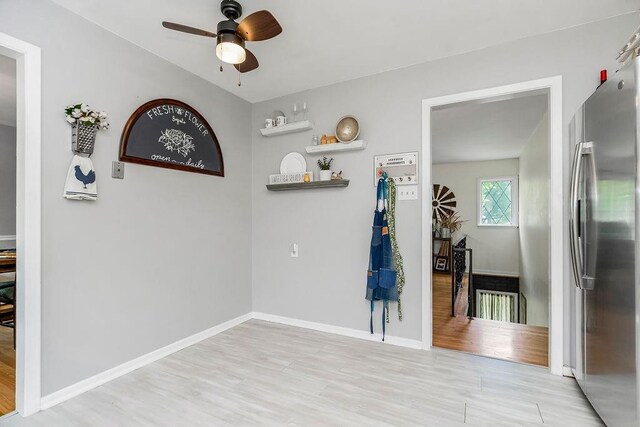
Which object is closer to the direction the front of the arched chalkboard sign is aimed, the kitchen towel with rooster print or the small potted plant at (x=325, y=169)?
the small potted plant

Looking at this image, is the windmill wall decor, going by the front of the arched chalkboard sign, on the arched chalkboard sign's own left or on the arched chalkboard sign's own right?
on the arched chalkboard sign's own left

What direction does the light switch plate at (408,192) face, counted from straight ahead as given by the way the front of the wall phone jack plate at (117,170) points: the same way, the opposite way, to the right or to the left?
to the right

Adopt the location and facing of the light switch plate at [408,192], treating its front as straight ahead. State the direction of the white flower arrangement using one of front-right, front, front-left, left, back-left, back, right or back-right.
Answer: front-right
